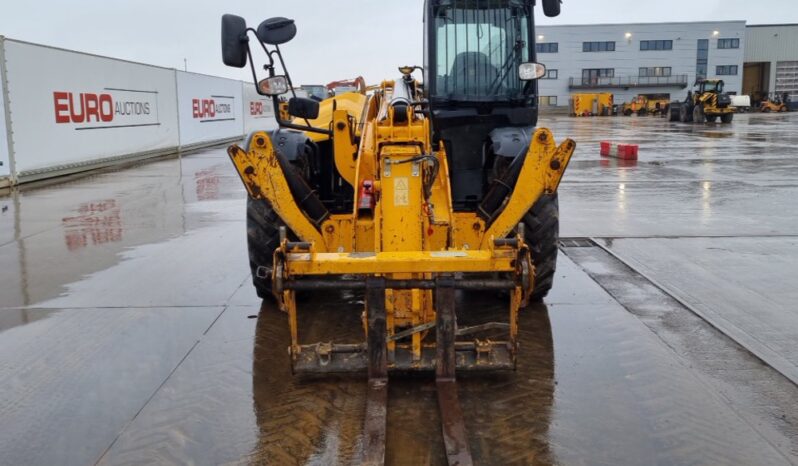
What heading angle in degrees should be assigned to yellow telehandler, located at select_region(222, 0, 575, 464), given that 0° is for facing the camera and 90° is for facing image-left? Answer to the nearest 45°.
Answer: approximately 0°

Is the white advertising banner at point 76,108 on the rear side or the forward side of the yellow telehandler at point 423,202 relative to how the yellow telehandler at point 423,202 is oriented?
on the rear side

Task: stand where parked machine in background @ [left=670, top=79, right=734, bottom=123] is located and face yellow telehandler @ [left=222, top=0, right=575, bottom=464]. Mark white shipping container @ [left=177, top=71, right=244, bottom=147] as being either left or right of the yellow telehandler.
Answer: right

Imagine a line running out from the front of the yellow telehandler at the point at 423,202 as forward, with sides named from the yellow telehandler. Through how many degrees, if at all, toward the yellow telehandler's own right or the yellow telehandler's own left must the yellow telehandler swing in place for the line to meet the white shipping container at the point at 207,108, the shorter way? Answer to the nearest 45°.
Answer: approximately 180°

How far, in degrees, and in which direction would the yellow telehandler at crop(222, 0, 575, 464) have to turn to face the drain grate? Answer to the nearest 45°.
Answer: approximately 135° to its left
